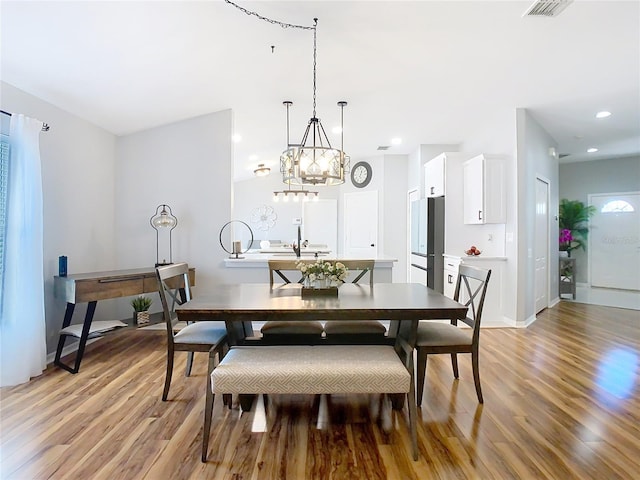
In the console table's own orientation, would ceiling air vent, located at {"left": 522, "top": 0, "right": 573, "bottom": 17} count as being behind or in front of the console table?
in front

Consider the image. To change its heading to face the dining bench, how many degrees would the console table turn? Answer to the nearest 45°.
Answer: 0° — it already faces it

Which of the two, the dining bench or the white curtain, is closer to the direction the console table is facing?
the dining bench

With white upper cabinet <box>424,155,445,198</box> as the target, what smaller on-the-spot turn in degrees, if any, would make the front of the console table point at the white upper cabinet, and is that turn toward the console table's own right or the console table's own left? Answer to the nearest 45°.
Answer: approximately 45° to the console table's own left

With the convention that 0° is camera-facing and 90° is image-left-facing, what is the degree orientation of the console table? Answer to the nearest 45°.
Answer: approximately 315°

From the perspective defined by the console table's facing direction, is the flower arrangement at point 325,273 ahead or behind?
ahead
